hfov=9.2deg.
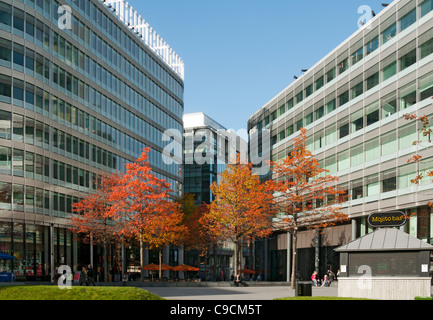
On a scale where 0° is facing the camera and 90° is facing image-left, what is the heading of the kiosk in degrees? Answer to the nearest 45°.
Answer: approximately 0°
